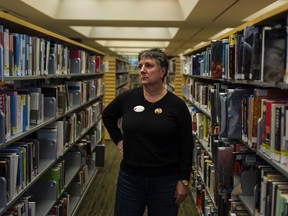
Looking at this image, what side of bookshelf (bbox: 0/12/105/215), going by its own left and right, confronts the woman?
front

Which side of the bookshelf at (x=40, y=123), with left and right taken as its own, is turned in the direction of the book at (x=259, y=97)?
front

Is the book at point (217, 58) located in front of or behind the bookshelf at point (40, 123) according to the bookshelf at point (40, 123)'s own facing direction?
in front

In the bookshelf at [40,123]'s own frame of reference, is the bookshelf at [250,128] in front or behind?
in front

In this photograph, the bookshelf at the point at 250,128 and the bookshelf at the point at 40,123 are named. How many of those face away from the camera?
0

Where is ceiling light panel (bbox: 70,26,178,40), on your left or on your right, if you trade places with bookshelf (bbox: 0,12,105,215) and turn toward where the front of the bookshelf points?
on your left

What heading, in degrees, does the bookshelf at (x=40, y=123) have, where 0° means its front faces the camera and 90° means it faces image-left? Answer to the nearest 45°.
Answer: approximately 315°
